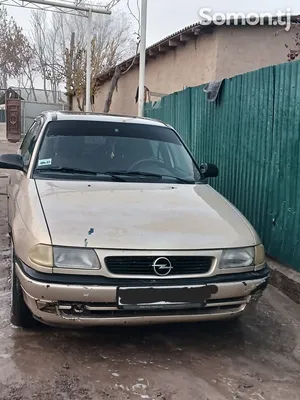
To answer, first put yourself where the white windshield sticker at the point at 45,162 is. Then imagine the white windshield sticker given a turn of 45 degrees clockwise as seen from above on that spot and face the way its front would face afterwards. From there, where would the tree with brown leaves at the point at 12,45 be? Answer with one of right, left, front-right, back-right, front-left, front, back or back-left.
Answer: back-right

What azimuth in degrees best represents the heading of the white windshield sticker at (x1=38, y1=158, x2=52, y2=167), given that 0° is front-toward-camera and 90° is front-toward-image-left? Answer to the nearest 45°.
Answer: approximately 0°

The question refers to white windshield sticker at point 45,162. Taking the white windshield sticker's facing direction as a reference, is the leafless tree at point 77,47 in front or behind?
behind
